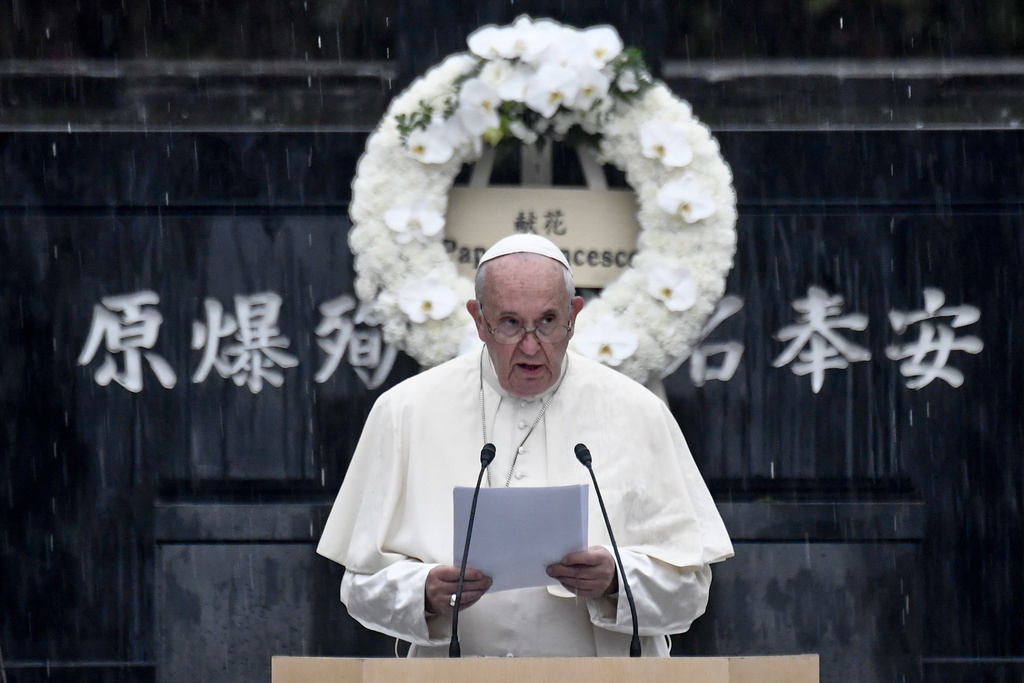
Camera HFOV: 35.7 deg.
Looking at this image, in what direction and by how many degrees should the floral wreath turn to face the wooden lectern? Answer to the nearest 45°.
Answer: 0° — it already faces it

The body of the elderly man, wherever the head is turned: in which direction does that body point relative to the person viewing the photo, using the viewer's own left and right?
facing the viewer

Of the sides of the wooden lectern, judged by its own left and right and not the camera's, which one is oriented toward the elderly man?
back

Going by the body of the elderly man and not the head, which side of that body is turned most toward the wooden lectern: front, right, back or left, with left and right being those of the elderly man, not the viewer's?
front

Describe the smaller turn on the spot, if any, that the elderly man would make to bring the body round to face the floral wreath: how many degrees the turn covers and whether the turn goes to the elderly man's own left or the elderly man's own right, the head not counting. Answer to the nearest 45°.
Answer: approximately 180°

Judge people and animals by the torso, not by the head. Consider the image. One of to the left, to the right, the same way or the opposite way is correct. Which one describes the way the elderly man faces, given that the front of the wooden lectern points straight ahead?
the same way

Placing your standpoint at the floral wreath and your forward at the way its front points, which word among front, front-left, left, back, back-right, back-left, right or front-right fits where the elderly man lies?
front

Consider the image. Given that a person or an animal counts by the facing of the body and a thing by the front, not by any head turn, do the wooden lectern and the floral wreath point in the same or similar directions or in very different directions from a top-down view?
same or similar directions

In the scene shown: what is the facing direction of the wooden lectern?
toward the camera

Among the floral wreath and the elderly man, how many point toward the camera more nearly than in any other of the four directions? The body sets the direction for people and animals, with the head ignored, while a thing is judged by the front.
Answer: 2

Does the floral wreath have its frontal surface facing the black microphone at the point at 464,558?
yes

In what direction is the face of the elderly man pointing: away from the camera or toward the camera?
toward the camera

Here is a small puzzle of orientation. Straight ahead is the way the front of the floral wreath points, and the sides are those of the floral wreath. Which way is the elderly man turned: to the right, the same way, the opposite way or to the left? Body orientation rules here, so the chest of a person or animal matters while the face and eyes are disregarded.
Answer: the same way

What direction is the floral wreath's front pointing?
toward the camera
